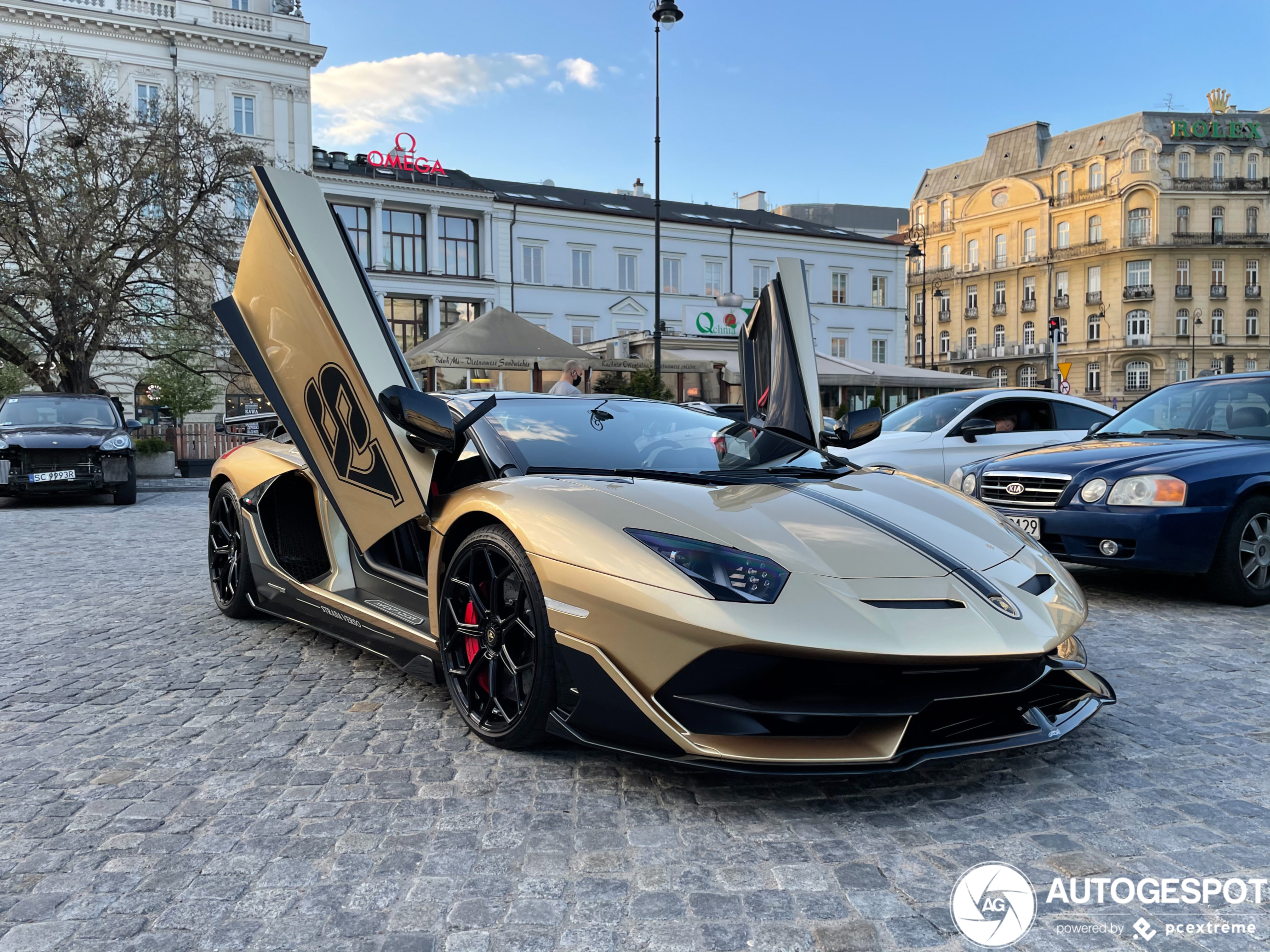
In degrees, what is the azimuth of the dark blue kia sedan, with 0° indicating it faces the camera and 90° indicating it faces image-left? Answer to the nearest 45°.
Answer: approximately 45°

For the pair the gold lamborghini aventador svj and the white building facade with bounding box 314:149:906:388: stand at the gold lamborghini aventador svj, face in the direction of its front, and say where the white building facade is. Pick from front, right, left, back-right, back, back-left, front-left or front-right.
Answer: back-left

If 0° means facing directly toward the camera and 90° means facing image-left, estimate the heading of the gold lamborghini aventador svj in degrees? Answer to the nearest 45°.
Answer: approximately 315°

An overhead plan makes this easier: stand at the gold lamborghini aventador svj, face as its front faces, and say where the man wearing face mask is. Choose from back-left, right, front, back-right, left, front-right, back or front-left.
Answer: back-left

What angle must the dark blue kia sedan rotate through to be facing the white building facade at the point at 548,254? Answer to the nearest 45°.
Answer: approximately 90° to its right

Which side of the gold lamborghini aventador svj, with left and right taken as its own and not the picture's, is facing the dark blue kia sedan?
left

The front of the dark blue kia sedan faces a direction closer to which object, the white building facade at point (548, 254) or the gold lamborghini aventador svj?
the gold lamborghini aventador svj

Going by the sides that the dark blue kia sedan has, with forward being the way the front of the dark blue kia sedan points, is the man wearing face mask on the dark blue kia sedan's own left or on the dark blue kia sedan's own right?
on the dark blue kia sedan's own right

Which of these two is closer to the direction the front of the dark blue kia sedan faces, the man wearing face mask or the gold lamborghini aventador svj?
the gold lamborghini aventador svj
